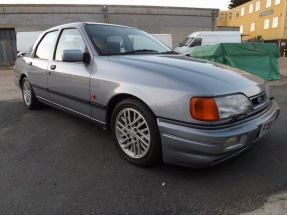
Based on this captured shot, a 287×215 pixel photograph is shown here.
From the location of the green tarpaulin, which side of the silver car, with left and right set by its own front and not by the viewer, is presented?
left

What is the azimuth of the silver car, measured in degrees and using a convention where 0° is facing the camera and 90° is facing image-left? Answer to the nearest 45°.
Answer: approximately 315°
